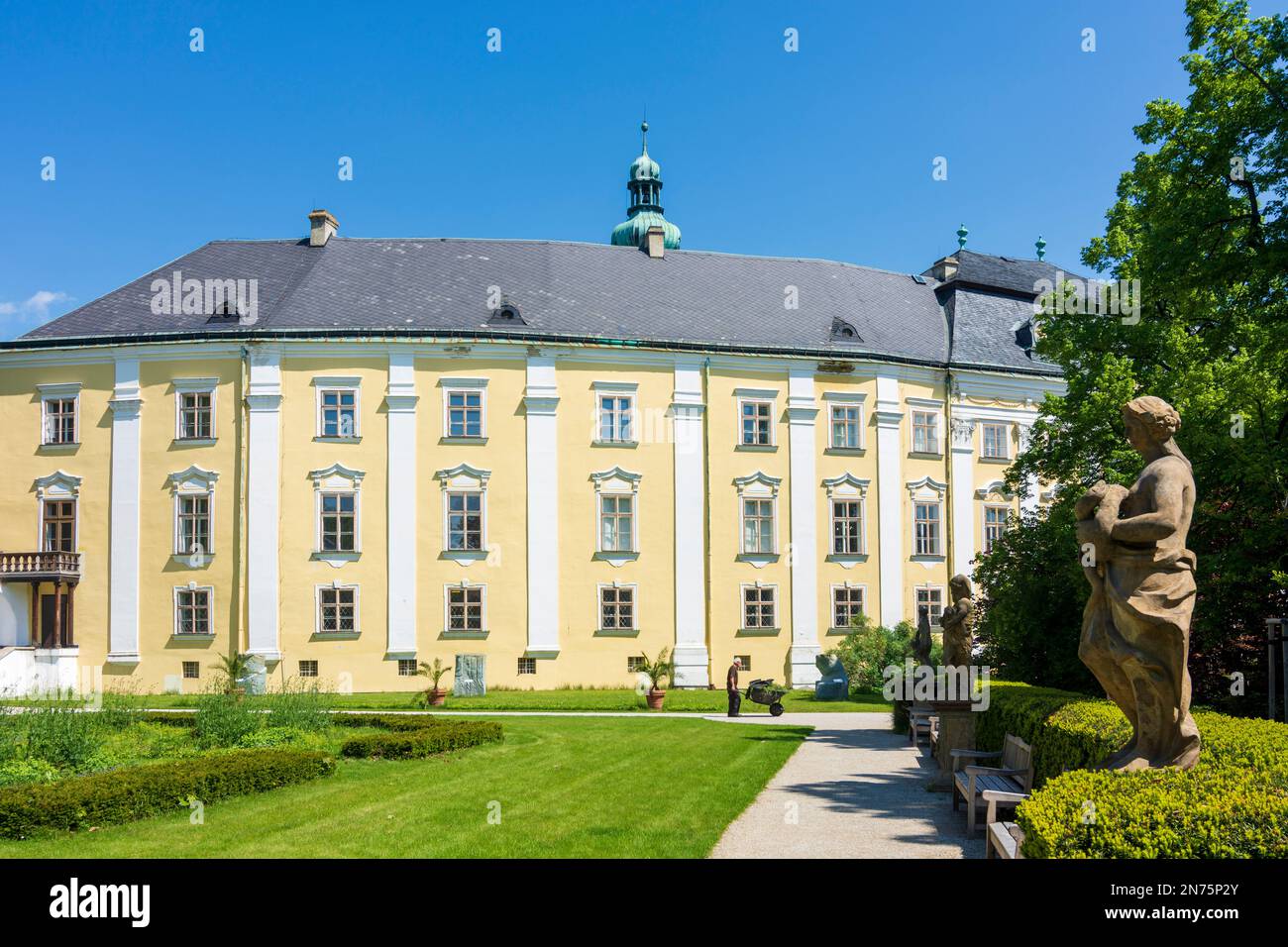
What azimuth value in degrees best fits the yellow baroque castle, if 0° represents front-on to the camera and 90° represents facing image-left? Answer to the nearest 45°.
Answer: approximately 0°

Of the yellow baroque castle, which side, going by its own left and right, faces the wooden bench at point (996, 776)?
front

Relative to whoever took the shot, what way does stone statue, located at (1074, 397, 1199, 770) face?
facing to the left of the viewer

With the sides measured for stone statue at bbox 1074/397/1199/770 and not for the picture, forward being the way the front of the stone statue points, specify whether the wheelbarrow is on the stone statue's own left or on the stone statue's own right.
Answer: on the stone statue's own right

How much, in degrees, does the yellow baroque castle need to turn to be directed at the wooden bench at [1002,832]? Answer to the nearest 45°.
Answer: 0° — it already faces it

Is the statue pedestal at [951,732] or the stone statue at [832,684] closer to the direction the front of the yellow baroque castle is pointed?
the statue pedestal

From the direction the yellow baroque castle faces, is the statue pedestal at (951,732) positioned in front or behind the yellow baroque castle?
in front

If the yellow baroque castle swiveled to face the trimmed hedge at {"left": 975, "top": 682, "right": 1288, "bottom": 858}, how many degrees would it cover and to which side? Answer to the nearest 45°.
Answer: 0° — it already faces it

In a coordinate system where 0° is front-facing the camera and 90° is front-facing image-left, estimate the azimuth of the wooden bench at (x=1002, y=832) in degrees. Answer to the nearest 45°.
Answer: approximately 90°

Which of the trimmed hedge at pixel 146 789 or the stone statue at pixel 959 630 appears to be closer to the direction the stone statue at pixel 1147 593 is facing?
the trimmed hedge

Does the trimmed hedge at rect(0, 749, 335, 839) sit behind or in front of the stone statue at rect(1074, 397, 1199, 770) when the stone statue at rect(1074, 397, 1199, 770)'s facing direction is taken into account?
in front
